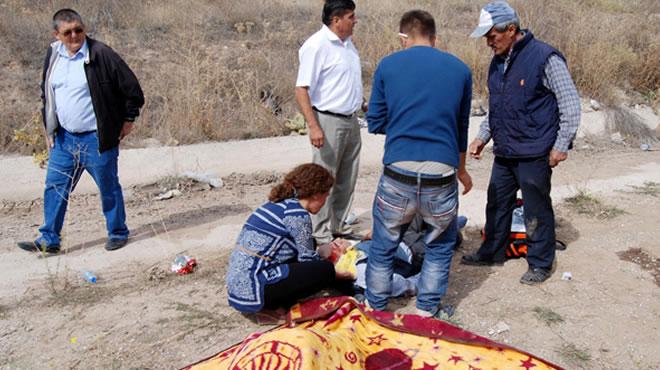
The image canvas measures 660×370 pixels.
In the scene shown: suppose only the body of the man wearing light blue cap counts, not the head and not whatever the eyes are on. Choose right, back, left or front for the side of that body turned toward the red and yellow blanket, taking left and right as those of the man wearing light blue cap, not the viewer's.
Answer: front

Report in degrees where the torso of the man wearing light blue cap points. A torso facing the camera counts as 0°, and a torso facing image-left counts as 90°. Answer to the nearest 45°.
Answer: approximately 45°

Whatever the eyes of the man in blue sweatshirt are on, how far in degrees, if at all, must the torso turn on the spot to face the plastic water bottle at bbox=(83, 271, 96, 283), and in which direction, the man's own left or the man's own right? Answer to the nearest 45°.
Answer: approximately 90° to the man's own left

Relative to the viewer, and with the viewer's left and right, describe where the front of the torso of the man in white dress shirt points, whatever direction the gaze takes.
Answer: facing the viewer and to the right of the viewer

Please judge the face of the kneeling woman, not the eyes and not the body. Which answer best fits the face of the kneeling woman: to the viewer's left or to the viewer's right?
to the viewer's right

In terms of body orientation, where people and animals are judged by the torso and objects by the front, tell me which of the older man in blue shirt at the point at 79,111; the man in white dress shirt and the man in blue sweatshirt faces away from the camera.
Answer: the man in blue sweatshirt

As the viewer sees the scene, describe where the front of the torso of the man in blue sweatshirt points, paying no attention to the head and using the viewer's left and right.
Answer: facing away from the viewer

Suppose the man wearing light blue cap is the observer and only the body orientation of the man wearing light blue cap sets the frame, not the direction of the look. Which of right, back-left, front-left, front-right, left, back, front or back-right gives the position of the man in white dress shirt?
front-right

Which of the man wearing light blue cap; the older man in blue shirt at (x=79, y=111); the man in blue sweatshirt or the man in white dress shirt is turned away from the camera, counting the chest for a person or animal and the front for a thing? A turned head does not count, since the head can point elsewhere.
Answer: the man in blue sweatshirt

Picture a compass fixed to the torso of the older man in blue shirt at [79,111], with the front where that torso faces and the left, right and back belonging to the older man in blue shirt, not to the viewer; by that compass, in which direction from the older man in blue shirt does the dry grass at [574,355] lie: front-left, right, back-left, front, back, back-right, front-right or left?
left
